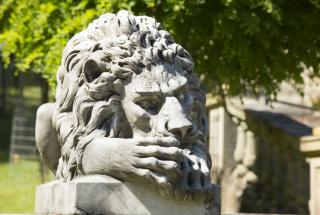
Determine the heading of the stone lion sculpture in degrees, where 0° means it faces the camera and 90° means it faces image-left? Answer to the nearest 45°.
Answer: approximately 315°

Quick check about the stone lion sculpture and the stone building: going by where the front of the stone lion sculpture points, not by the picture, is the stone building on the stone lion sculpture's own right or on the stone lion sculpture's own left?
on the stone lion sculpture's own left

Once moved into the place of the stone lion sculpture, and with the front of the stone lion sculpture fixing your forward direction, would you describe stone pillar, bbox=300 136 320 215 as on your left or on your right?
on your left
